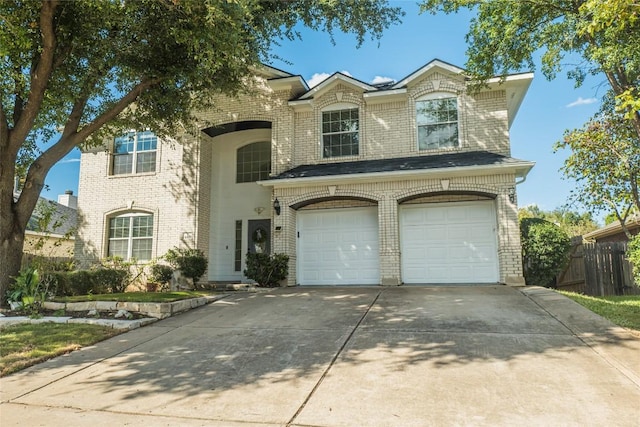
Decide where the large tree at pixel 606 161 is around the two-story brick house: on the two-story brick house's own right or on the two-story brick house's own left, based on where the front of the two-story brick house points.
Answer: on the two-story brick house's own left

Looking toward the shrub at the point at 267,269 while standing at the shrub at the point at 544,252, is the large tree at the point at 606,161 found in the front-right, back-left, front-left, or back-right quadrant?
back-right

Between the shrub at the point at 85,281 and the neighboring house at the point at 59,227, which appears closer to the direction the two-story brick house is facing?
the shrub

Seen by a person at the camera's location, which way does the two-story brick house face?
facing the viewer

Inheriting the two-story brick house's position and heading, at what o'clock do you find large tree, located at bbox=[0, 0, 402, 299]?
The large tree is roughly at 2 o'clock from the two-story brick house.

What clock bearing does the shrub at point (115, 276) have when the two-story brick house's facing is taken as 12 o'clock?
The shrub is roughly at 3 o'clock from the two-story brick house.

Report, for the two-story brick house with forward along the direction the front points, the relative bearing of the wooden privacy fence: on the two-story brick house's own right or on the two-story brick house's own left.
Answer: on the two-story brick house's own left

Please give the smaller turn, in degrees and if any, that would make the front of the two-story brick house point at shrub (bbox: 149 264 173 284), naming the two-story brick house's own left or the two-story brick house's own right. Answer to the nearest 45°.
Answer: approximately 90° to the two-story brick house's own right

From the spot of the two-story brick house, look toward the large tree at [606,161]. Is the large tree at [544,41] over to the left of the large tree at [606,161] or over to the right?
right

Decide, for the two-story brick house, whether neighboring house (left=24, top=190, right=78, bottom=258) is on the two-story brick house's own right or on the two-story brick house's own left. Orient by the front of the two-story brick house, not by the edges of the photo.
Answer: on the two-story brick house's own right

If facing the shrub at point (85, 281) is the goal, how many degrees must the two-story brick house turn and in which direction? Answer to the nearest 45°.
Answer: approximately 90° to its right

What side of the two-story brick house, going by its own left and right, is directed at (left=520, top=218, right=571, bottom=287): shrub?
left
